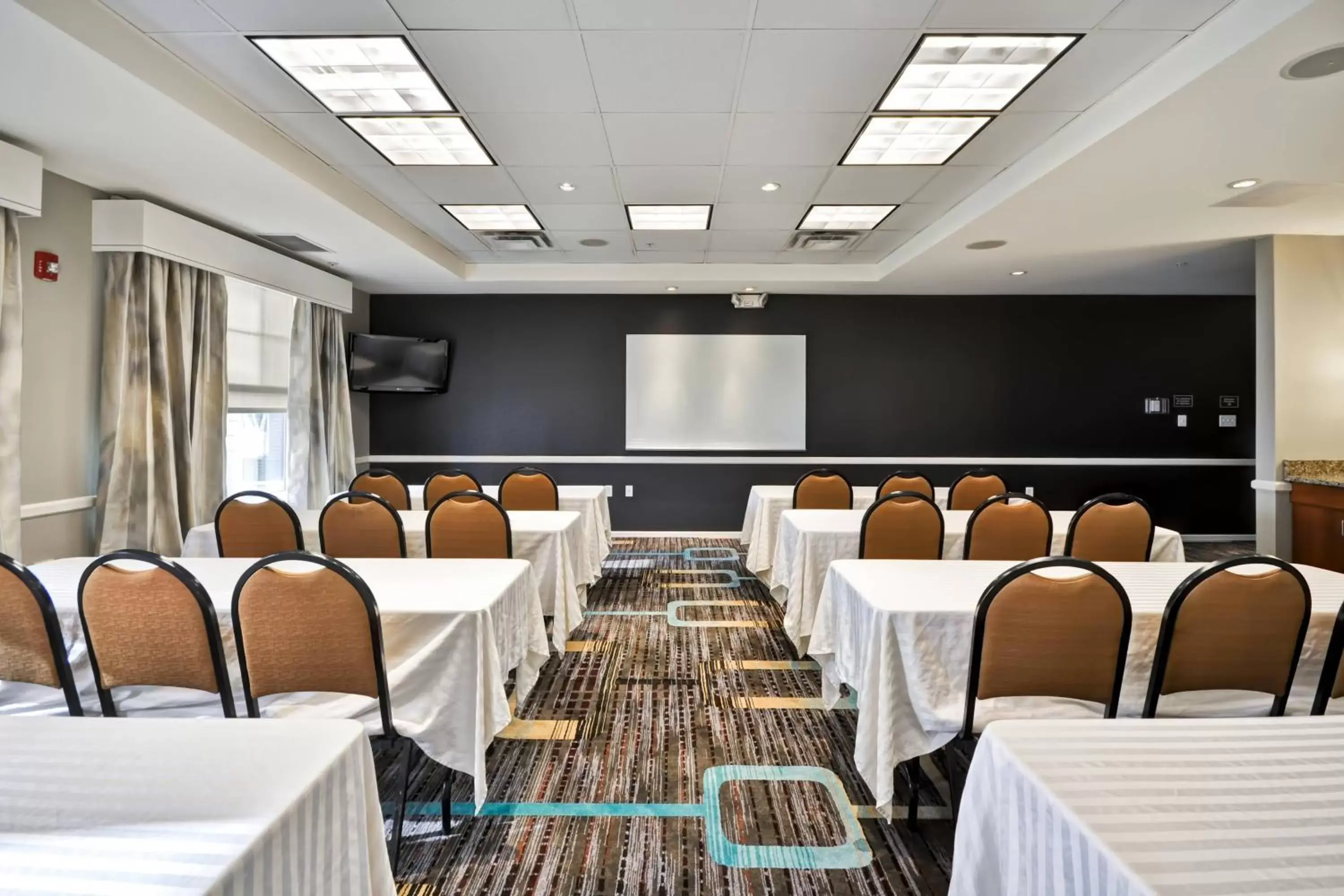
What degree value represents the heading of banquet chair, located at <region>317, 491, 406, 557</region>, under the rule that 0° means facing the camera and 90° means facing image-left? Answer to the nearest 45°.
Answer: approximately 180°

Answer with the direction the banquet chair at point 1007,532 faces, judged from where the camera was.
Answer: facing away from the viewer

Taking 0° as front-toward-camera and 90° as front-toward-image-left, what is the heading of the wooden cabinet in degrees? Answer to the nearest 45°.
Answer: approximately 45°

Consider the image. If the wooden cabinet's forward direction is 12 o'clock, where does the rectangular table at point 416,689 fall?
The rectangular table is roughly at 11 o'clock from the wooden cabinet.

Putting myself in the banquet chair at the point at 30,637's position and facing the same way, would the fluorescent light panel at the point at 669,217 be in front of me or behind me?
in front

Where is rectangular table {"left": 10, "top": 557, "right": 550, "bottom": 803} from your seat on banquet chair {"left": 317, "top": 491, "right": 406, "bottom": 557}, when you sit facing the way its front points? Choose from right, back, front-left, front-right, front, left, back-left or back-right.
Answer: back

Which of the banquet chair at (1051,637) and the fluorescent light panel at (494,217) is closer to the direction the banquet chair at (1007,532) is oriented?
the fluorescent light panel

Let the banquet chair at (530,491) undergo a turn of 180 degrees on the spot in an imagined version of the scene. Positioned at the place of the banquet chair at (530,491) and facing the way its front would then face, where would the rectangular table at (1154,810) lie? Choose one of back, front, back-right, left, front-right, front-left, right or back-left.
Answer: front

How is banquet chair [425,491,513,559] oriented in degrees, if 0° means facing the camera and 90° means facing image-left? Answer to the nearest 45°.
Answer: approximately 180°

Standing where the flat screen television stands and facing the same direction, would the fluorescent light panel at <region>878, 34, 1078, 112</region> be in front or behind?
in front

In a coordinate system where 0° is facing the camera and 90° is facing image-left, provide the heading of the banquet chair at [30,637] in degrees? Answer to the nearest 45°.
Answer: approximately 225°
